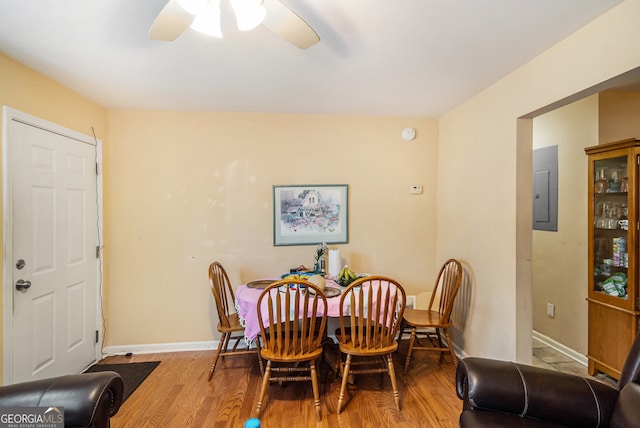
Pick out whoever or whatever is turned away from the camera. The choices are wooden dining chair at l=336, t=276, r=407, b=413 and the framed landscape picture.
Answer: the wooden dining chair

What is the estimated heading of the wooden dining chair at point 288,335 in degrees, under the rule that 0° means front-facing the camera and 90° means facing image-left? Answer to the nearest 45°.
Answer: approximately 180°

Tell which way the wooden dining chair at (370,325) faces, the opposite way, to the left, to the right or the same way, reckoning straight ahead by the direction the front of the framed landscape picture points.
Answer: the opposite way

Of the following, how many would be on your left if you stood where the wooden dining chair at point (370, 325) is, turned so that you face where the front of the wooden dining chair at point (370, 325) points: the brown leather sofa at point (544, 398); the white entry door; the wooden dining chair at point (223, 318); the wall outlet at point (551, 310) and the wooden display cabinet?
2

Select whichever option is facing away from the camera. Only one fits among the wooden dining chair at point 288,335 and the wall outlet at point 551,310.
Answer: the wooden dining chair

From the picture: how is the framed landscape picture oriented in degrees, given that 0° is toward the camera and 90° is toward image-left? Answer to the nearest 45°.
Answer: approximately 0°

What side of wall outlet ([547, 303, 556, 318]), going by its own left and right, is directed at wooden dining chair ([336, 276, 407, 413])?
front

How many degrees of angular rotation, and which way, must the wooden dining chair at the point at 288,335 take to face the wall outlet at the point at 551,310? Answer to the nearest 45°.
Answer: approximately 90° to its right

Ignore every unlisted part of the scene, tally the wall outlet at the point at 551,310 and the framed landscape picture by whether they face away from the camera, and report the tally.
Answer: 0

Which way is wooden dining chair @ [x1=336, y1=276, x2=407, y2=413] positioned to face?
away from the camera

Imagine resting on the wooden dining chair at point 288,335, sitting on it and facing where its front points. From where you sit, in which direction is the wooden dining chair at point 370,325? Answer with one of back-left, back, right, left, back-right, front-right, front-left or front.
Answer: right
